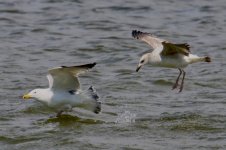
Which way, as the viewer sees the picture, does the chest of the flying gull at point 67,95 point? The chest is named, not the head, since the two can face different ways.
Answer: to the viewer's left

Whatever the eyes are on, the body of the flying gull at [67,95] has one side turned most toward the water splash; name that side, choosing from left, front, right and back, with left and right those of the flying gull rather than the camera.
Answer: back
